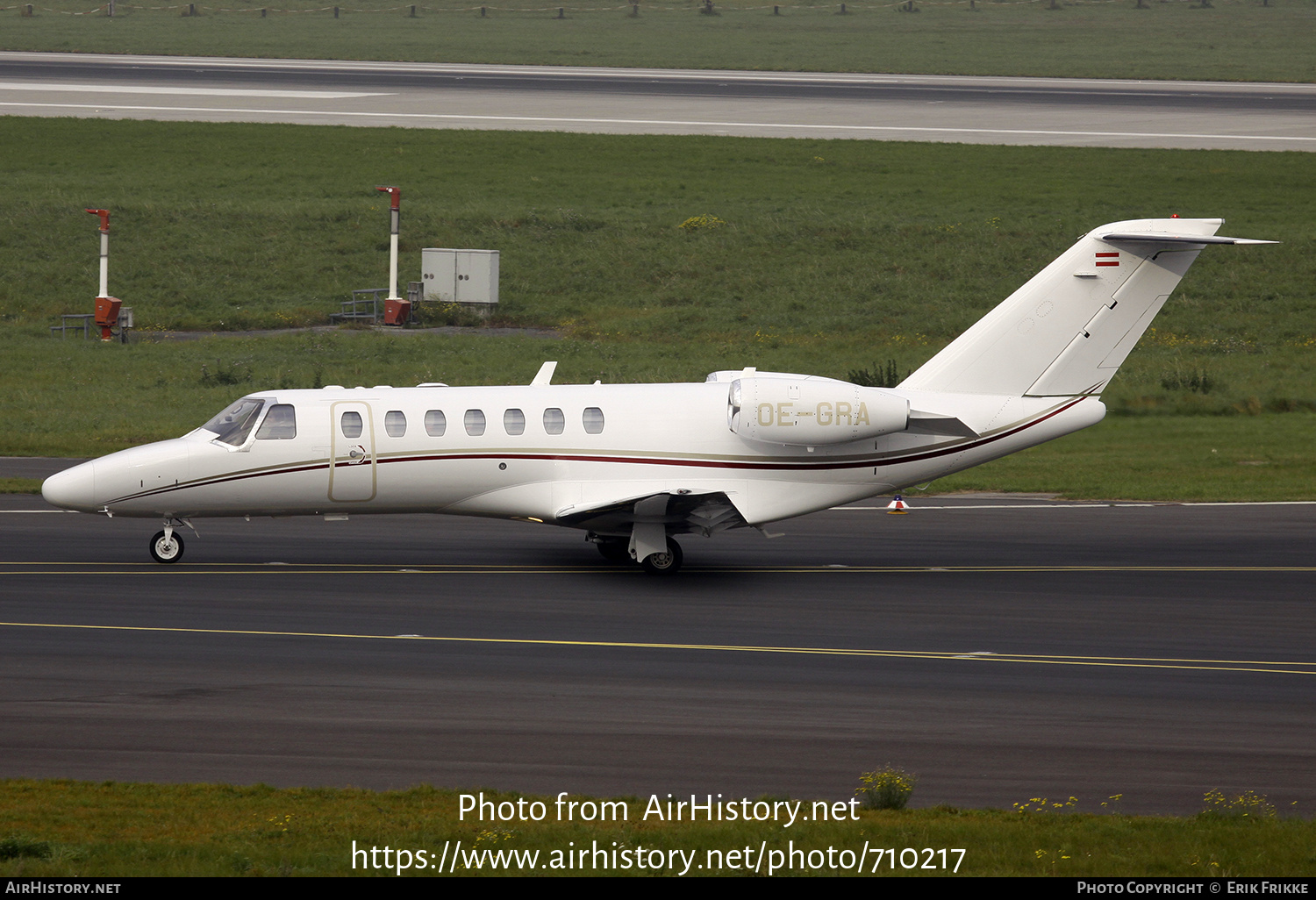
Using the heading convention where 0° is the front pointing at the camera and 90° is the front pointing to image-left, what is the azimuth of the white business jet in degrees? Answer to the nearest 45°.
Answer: approximately 90°

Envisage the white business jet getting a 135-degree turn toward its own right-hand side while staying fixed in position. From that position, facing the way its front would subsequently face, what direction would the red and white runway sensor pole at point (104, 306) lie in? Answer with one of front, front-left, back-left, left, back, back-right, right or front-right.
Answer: left

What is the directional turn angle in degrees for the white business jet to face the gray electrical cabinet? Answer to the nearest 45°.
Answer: approximately 90° to its right
